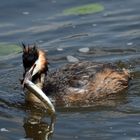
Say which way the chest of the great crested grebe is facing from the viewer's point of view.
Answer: to the viewer's left
